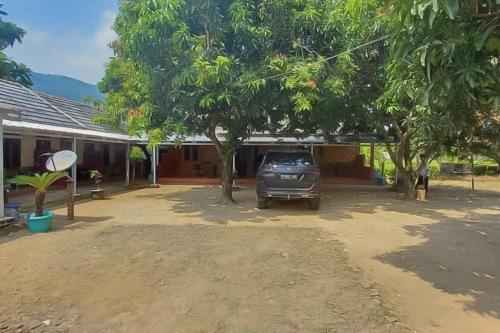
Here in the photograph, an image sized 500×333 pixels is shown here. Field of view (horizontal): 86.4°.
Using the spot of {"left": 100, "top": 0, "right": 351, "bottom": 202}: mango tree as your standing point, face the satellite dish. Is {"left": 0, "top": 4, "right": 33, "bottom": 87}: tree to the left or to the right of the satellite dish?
right

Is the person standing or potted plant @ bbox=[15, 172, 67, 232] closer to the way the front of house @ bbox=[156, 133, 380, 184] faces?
the potted plant

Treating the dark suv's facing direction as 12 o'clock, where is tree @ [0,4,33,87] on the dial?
The tree is roughly at 10 o'clock from the dark suv.

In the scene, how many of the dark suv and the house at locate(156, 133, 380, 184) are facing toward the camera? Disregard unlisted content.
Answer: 1

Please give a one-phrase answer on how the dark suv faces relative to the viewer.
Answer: facing away from the viewer

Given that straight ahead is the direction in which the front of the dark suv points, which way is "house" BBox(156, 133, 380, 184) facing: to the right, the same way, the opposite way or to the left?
the opposite way

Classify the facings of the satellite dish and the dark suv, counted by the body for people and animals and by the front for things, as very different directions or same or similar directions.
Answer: very different directions

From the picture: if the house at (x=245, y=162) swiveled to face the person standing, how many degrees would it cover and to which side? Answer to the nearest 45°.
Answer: approximately 45° to its left

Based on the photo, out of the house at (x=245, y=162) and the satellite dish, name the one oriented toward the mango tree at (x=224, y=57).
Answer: the house
